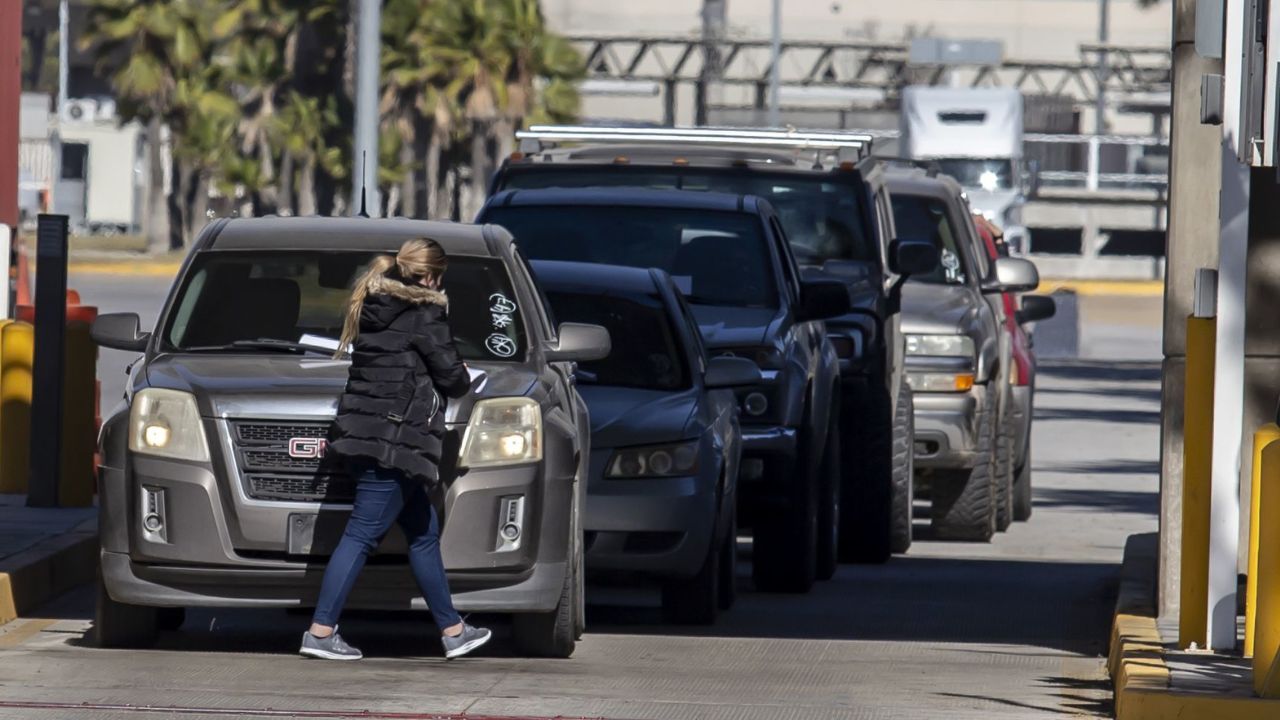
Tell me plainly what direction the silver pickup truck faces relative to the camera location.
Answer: facing the viewer

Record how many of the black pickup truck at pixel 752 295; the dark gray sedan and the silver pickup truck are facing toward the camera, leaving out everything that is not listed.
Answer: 3

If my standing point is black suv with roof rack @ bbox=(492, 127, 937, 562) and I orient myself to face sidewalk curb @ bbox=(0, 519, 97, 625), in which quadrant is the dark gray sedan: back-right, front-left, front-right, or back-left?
front-left

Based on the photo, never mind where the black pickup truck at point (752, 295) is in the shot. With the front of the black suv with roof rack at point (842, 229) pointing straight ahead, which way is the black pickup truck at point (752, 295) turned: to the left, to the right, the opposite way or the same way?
the same way

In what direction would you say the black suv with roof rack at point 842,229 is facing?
toward the camera

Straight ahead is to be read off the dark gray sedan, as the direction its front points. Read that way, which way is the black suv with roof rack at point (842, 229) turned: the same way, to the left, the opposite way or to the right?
the same way

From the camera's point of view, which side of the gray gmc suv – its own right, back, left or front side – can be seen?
front

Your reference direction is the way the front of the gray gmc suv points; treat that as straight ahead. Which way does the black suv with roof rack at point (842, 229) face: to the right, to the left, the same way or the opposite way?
the same way

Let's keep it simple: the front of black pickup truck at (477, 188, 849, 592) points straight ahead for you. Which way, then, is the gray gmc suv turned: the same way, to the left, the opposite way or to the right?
the same way

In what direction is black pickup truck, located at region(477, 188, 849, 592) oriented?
toward the camera

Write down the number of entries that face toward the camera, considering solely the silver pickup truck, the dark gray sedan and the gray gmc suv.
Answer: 3
